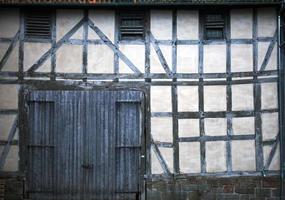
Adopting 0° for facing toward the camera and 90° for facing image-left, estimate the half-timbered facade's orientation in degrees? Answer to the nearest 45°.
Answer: approximately 0°
